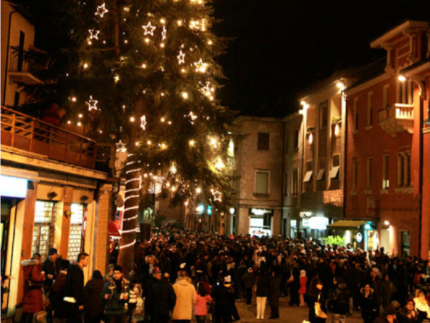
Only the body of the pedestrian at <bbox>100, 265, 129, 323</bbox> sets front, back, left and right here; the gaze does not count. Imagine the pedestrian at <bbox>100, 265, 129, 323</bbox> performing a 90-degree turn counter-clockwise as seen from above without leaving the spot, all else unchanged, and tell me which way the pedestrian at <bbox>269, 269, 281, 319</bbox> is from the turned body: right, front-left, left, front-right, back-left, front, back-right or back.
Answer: front-left

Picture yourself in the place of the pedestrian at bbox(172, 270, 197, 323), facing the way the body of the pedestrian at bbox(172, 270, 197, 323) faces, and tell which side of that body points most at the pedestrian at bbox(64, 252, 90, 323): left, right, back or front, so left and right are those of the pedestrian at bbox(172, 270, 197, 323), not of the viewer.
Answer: left

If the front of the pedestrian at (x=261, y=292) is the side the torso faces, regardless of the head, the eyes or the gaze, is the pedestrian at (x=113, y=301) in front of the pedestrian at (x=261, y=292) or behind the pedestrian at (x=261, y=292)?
behind

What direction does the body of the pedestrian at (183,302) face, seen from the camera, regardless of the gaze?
away from the camera

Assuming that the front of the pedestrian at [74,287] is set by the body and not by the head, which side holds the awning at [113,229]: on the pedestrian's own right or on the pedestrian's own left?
on the pedestrian's own left

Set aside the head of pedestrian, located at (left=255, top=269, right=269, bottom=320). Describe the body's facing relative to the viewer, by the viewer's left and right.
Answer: facing away from the viewer

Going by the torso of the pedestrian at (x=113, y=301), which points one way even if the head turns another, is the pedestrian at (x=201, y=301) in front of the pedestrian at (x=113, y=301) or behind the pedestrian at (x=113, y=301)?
behind

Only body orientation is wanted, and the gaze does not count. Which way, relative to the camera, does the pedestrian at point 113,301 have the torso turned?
toward the camera
